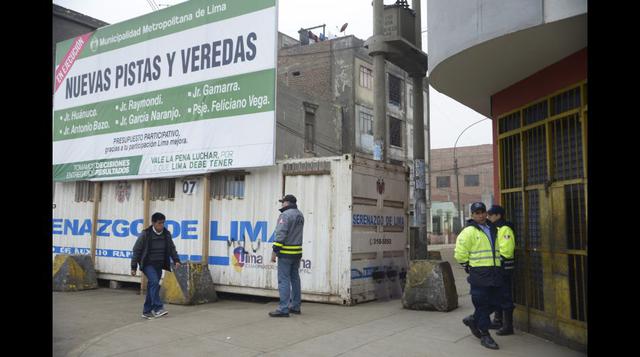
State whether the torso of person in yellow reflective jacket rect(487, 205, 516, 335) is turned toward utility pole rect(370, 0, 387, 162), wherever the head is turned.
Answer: no

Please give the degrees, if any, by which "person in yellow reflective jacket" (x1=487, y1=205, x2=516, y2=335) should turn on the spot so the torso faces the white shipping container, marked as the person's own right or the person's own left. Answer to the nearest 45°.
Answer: approximately 45° to the person's own right

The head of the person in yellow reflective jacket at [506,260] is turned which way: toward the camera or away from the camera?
toward the camera

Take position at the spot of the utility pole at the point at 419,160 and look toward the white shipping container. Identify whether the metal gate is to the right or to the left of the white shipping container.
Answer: left

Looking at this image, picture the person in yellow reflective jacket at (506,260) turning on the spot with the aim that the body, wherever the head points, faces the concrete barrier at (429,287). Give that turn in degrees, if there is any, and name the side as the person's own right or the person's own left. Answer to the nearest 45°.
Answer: approximately 45° to the person's own right

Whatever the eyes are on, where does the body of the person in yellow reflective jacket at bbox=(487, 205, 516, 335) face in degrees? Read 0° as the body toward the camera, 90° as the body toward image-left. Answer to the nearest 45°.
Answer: approximately 90°

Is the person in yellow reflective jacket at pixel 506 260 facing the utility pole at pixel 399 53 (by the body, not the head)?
no

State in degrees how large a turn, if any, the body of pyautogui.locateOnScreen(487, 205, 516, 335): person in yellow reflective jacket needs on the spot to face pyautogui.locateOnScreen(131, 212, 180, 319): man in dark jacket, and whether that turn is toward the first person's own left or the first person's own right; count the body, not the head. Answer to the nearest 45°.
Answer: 0° — they already face them

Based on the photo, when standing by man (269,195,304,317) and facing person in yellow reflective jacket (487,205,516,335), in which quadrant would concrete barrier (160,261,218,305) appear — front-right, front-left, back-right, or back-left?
back-left

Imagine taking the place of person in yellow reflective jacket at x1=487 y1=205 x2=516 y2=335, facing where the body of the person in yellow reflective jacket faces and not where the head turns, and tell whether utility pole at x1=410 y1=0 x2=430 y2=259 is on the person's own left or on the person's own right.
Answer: on the person's own right

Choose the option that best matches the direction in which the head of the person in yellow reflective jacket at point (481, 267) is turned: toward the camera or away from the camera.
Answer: toward the camera
